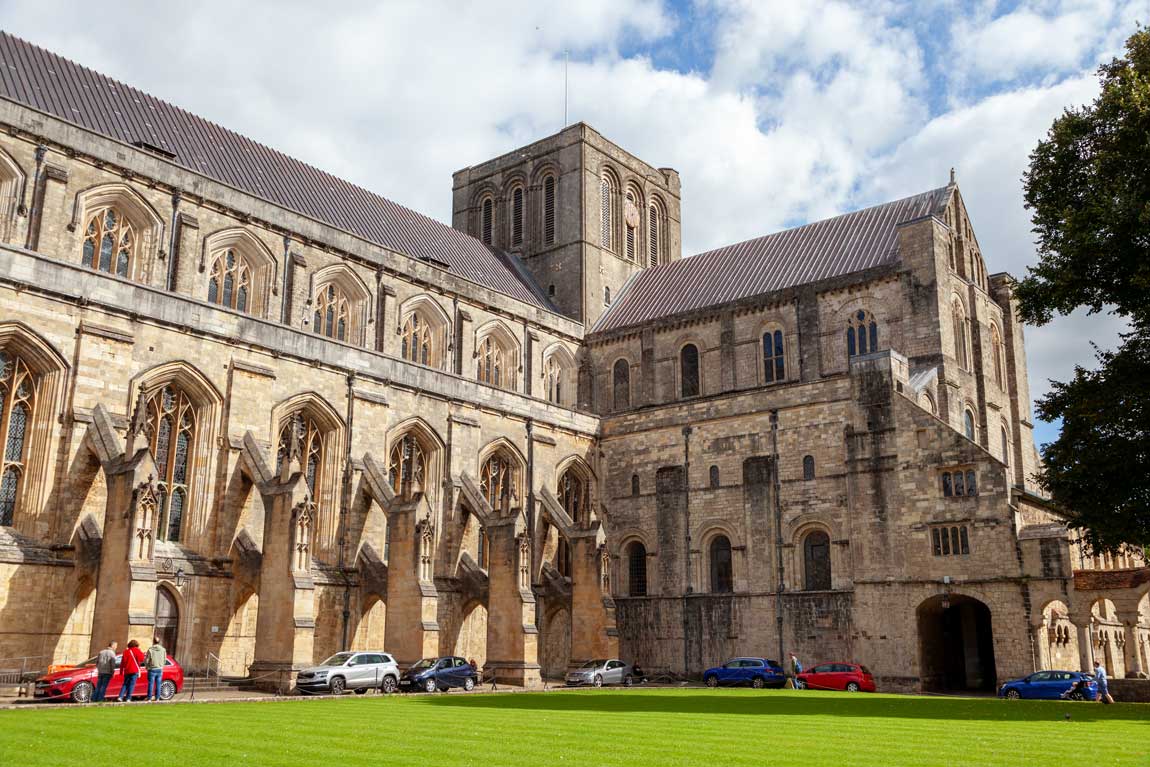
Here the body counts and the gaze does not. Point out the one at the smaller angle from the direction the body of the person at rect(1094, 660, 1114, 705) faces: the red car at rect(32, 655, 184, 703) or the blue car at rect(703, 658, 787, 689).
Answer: the blue car

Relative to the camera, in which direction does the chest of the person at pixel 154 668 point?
away from the camera

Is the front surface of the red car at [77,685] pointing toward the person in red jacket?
no

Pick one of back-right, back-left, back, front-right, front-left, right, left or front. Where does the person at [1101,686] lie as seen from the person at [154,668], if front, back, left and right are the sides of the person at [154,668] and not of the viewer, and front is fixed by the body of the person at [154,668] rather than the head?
right

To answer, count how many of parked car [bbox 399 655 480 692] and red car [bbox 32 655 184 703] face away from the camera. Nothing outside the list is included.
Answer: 0

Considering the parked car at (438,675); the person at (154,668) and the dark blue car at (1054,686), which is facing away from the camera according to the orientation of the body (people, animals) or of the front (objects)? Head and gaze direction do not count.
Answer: the person

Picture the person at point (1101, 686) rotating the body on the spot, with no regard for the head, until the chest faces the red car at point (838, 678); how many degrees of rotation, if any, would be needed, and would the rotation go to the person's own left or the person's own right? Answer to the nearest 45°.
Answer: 0° — they already face it

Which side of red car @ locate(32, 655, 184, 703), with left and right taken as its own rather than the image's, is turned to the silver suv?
back

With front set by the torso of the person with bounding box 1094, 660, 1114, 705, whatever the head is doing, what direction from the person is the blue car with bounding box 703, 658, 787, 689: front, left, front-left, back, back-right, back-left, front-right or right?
front

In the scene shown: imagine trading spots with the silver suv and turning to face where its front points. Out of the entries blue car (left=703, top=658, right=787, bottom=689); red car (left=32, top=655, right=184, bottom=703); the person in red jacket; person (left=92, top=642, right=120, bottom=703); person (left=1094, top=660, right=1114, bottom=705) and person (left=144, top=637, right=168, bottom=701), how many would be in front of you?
4

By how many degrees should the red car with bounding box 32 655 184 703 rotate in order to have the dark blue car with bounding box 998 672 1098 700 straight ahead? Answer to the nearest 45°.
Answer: approximately 135° to its left

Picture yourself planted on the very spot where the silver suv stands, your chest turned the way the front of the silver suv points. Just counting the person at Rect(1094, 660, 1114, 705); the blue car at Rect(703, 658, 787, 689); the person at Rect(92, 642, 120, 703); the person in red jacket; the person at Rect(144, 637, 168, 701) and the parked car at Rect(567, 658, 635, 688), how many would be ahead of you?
3

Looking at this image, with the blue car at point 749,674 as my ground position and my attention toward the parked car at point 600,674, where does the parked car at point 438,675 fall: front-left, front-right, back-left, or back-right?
front-left

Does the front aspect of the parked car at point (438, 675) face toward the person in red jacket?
yes

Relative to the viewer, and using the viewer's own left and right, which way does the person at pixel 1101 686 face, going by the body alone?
facing to the left of the viewer

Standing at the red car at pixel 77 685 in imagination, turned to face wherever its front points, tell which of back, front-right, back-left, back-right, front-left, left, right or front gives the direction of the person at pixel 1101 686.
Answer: back-left
